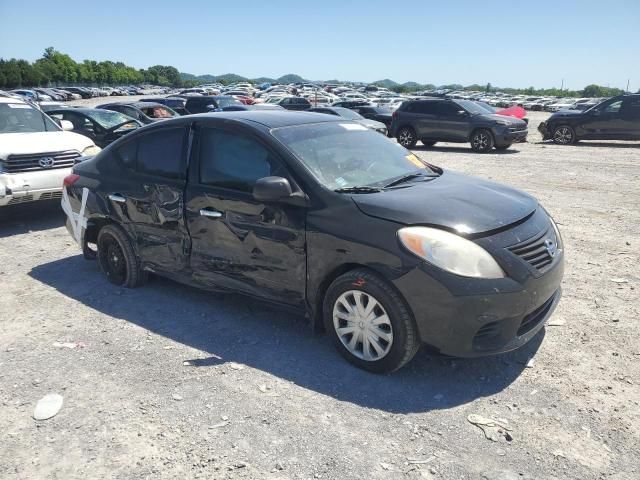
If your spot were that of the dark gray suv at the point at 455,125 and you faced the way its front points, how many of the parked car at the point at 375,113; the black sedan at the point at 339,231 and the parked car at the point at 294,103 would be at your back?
2

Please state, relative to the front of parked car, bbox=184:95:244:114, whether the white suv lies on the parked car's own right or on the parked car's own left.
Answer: on the parked car's own right

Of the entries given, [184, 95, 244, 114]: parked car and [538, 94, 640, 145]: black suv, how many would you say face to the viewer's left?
1

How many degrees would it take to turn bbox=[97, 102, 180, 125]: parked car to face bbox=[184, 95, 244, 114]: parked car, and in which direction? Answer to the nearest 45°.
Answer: approximately 90° to its left

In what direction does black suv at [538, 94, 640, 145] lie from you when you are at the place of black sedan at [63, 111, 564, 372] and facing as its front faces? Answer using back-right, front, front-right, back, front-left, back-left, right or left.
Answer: left

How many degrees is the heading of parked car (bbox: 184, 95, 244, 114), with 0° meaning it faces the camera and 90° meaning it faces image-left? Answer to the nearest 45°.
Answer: approximately 315°

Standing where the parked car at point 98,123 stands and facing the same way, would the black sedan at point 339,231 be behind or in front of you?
in front

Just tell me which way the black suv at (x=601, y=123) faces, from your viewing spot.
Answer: facing to the left of the viewer

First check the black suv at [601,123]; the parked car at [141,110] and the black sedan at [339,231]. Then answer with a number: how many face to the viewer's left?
1

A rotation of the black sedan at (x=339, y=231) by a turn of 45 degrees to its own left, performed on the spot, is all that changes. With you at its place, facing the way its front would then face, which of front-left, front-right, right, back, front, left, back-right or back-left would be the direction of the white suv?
back-left

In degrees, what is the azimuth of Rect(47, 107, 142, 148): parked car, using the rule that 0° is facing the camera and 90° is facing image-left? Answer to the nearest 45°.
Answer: approximately 315°

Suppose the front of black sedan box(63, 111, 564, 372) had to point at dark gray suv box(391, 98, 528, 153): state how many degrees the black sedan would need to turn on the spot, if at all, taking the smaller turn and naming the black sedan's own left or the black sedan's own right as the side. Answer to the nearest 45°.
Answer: approximately 135° to the black sedan's own left

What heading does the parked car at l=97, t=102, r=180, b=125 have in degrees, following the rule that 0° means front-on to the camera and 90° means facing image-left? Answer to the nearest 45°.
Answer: approximately 315°
